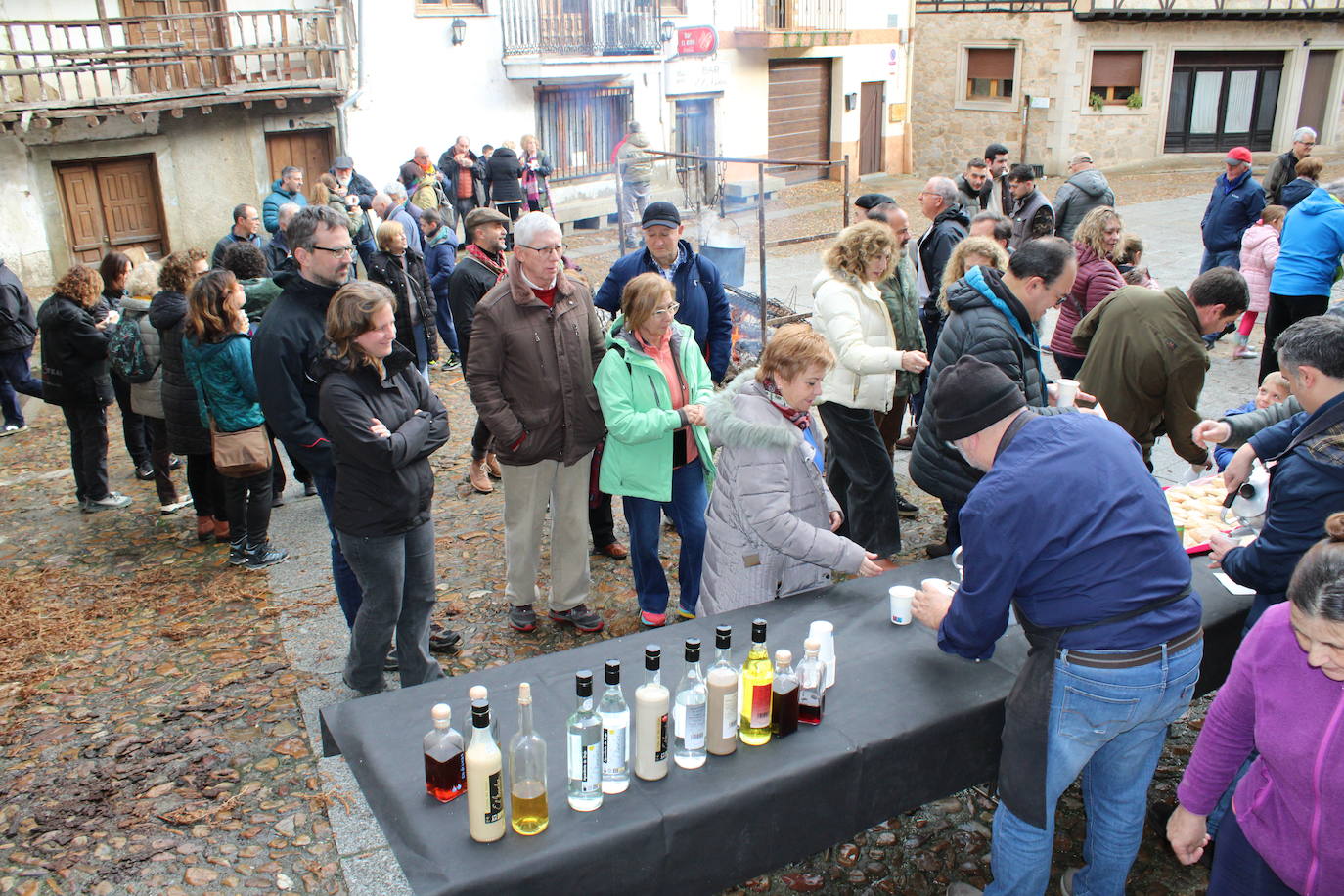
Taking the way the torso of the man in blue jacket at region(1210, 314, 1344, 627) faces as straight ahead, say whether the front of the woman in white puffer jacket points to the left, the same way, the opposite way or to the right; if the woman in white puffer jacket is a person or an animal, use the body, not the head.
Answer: the opposite way

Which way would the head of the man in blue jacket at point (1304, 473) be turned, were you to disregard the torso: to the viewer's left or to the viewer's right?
to the viewer's left

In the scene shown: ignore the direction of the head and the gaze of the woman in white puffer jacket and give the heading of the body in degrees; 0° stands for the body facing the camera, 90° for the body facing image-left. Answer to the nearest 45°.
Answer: approximately 270°

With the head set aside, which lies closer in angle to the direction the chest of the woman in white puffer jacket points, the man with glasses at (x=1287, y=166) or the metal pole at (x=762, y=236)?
the man with glasses

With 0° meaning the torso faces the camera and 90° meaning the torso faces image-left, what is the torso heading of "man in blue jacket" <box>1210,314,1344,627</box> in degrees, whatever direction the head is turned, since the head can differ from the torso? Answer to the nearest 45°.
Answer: approximately 90°

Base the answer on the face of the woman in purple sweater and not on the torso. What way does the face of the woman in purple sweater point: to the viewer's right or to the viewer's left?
to the viewer's left

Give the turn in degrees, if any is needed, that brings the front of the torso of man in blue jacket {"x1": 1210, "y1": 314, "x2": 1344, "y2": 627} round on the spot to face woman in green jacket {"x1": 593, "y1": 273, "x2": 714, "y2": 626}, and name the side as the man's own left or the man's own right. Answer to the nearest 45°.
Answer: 0° — they already face them

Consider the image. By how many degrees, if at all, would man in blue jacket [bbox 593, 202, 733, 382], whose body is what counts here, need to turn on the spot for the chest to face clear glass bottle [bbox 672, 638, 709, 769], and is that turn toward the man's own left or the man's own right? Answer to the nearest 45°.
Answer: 0° — they already face it

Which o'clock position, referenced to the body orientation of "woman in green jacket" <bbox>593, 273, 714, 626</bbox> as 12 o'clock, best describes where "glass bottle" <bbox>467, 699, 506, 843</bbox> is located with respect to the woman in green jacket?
The glass bottle is roughly at 2 o'clock from the woman in green jacket.

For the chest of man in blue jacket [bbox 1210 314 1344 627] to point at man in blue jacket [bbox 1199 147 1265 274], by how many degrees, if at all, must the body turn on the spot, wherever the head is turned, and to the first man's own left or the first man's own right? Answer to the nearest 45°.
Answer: approximately 90° to the first man's own right
